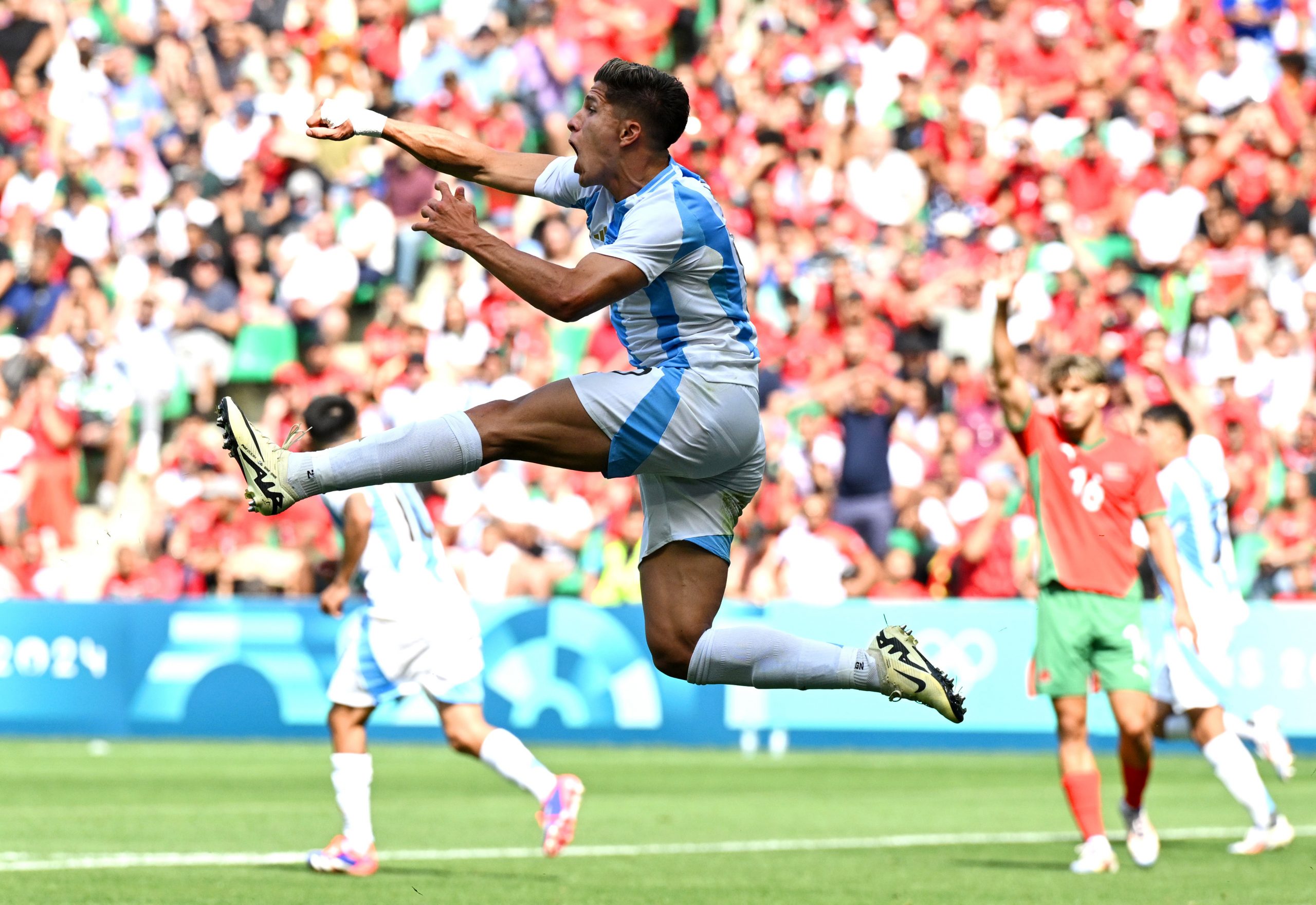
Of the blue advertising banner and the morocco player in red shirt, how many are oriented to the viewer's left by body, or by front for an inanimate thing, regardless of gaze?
0

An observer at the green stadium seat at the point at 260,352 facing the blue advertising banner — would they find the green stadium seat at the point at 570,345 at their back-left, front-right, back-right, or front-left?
front-left

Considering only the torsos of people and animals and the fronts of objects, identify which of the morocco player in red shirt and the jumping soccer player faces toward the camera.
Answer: the morocco player in red shirt

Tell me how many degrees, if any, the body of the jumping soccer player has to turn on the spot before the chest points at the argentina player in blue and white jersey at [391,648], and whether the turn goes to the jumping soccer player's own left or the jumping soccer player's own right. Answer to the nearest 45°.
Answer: approximately 90° to the jumping soccer player's own right

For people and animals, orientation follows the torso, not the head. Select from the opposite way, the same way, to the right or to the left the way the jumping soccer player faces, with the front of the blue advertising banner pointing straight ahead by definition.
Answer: to the right

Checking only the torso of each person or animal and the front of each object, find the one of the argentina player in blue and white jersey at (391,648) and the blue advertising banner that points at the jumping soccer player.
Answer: the blue advertising banner

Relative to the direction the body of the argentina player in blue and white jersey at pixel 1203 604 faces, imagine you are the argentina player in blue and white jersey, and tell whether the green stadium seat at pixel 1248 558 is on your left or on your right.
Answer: on your right

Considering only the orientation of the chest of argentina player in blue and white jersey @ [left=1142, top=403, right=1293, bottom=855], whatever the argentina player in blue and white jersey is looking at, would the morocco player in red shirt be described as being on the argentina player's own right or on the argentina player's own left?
on the argentina player's own left

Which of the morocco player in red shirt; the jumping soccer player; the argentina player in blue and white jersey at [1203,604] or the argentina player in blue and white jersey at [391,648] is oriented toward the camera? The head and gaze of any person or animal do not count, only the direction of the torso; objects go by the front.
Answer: the morocco player in red shirt

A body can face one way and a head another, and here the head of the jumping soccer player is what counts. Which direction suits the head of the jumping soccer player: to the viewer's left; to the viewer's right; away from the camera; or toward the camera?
to the viewer's left

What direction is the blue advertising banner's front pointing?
toward the camera

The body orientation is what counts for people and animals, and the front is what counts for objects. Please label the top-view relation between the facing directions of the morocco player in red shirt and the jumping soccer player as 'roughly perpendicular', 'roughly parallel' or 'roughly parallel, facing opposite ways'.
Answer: roughly perpendicular

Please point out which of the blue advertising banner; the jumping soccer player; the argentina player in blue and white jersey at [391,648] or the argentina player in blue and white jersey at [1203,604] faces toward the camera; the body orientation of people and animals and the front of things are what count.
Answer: the blue advertising banner

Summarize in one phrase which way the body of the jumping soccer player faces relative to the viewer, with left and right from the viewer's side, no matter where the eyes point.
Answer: facing to the left of the viewer

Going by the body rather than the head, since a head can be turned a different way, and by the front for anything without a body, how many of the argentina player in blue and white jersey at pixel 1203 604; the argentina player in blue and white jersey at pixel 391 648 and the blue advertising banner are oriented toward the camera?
1

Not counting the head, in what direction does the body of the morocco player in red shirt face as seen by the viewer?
toward the camera
